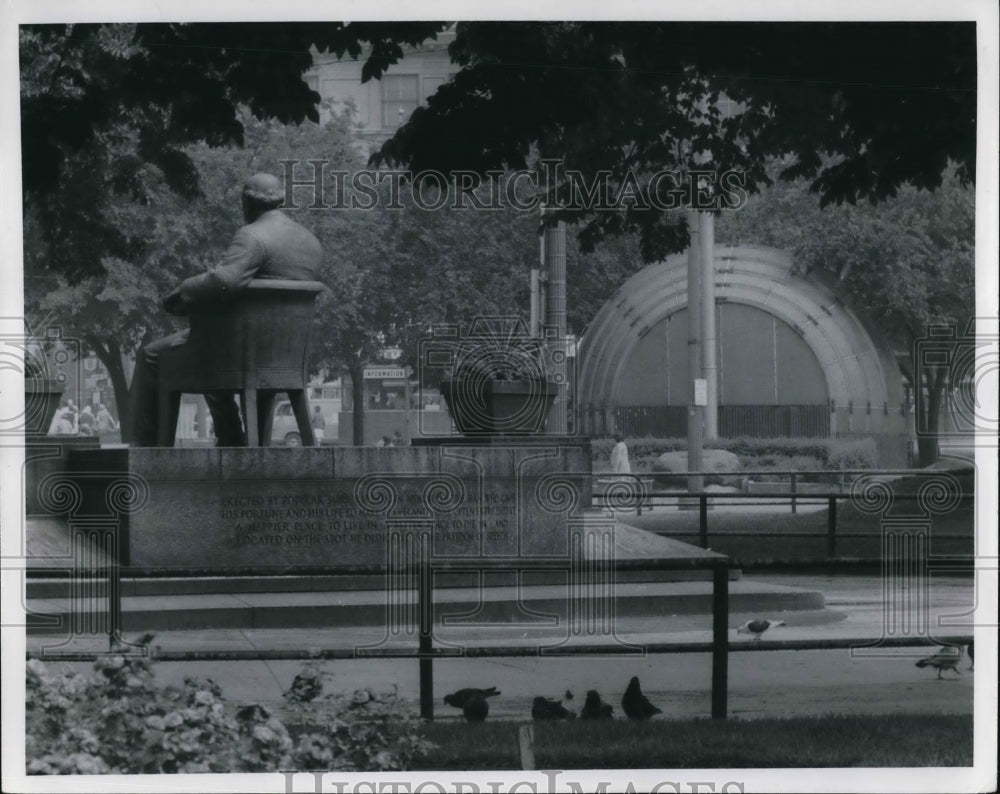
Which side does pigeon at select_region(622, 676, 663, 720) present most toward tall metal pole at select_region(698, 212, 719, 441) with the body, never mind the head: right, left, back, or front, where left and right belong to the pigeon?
right

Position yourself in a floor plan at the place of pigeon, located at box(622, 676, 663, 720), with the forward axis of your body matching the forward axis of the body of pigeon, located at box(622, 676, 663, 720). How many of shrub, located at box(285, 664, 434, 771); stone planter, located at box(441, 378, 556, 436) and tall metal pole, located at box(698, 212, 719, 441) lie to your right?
2

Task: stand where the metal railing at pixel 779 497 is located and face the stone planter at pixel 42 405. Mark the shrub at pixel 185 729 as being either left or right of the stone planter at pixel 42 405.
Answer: left

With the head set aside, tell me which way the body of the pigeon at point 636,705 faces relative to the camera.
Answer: to the viewer's left

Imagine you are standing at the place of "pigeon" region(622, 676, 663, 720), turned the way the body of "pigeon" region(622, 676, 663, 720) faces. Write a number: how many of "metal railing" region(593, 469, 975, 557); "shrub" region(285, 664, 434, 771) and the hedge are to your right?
2
